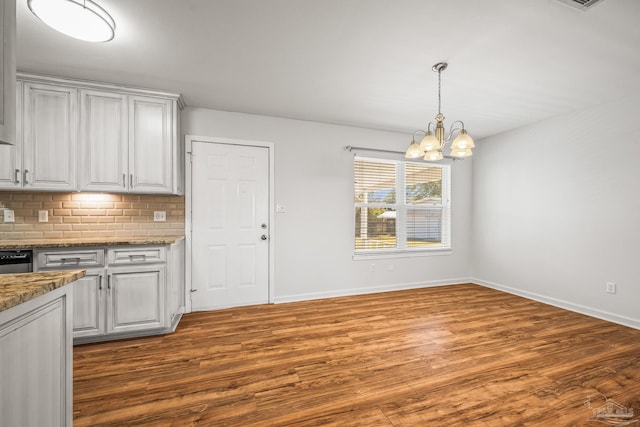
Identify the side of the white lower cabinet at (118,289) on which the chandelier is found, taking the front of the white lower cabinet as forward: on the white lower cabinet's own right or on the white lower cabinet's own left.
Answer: on the white lower cabinet's own left

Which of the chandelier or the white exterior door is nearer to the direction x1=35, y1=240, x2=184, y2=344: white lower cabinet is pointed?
the chandelier

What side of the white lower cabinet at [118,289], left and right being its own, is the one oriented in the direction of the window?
left

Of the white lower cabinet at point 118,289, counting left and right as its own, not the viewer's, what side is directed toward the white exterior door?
left

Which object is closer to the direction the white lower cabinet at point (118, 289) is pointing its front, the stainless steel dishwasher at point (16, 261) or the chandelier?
the chandelier

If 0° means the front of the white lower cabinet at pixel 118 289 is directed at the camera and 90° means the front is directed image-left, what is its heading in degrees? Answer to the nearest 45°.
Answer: approximately 0°

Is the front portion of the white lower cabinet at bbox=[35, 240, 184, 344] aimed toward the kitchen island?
yes

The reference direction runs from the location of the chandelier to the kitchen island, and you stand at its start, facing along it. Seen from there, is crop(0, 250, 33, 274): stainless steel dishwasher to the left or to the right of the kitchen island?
right

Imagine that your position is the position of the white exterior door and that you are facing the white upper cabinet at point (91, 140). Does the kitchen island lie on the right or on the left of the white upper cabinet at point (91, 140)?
left
